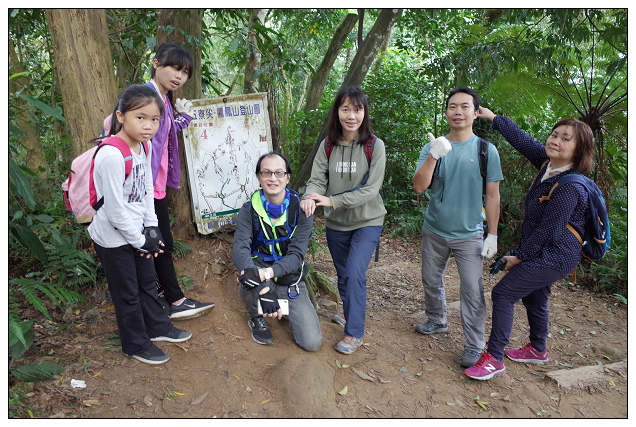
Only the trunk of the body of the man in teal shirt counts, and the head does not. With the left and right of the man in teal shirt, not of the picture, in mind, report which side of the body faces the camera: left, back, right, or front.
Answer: front

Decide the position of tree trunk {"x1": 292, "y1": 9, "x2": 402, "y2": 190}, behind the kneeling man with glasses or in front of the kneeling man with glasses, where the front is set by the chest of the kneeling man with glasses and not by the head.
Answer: behind

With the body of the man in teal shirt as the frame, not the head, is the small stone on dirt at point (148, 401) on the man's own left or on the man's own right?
on the man's own right

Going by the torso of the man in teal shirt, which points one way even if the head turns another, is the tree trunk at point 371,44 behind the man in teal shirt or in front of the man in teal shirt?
behind

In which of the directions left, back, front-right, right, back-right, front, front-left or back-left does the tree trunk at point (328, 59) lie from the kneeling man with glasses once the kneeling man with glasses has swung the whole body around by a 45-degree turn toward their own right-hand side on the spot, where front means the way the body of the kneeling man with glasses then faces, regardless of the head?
back-right

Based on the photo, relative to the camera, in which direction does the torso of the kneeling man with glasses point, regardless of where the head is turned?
toward the camera

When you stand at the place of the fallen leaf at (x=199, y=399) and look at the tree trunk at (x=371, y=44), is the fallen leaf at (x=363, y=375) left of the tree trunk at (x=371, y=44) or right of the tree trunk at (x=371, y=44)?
right

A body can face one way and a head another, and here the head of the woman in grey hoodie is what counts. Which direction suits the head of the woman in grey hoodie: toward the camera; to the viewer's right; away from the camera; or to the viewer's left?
toward the camera

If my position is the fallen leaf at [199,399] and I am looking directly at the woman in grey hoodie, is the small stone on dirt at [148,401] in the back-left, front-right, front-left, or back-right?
back-left

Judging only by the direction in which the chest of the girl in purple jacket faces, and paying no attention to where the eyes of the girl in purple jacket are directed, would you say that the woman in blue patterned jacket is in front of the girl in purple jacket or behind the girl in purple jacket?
in front

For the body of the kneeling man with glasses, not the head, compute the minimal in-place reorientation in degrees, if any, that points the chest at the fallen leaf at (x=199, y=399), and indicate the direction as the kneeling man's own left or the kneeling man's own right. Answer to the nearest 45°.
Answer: approximately 45° to the kneeling man's own right

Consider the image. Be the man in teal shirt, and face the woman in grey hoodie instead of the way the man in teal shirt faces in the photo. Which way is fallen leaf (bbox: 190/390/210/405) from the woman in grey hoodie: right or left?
left

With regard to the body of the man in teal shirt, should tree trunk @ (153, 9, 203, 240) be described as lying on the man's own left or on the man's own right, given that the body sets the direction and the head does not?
on the man's own right

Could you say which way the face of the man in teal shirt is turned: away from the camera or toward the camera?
toward the camera
